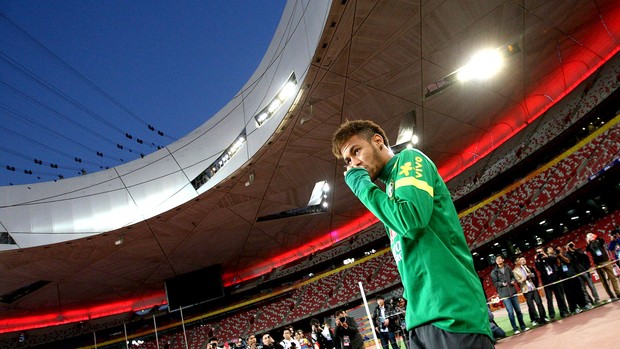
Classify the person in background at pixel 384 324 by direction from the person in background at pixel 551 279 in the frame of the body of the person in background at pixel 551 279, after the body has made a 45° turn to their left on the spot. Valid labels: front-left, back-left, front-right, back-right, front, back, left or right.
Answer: back-right

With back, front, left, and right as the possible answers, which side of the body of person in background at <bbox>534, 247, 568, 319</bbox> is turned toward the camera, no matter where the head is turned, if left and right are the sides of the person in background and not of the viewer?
front

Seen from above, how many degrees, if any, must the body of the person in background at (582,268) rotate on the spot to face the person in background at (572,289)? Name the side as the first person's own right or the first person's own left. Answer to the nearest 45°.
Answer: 0° — they already face them

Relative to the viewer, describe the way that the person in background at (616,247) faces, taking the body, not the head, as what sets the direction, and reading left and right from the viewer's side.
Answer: facing the viewer and to the left of the viewer

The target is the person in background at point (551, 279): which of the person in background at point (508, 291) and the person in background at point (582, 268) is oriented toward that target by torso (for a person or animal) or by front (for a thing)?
the person in background at point (582, 268)

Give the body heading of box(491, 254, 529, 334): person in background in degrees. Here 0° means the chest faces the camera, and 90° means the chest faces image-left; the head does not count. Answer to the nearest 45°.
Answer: approximately 0°

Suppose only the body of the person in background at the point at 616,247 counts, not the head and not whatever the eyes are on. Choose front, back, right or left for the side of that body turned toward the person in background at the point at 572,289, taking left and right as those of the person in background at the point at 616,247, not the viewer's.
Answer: front

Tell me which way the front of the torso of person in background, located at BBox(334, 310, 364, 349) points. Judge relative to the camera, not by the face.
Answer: toward the camera
